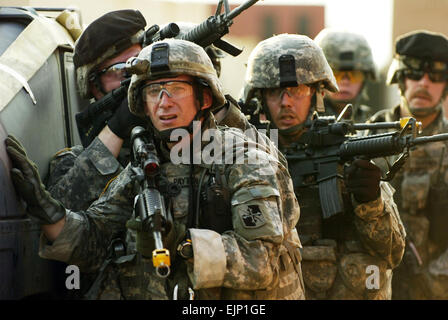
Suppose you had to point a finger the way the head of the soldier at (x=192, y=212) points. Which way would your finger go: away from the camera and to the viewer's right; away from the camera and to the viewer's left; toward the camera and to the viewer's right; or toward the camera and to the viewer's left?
toward the camera and to the viewer's left

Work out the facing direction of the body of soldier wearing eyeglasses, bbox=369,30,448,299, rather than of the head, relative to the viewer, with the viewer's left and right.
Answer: facing the viewer

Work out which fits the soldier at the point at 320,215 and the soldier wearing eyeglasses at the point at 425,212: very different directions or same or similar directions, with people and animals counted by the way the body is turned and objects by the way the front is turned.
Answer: same or similar directions

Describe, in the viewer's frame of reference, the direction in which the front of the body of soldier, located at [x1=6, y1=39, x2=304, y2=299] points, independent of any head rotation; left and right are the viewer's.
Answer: facing the viewer and to the left of the viewer

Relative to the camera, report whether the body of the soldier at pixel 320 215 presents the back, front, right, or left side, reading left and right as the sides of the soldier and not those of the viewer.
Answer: front

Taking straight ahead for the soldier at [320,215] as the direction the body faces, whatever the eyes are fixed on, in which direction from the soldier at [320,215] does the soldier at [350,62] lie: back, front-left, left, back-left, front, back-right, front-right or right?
back

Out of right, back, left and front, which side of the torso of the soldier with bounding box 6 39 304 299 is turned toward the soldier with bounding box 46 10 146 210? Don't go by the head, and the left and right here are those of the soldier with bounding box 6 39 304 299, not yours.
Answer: right

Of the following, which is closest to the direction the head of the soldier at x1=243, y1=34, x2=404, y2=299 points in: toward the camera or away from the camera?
toward the camera

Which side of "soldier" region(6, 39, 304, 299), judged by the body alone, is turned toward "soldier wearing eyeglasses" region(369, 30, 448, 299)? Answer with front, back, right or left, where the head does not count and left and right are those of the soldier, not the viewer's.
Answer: back

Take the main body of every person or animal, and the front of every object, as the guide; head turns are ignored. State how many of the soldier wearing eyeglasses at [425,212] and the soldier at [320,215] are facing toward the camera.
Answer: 2

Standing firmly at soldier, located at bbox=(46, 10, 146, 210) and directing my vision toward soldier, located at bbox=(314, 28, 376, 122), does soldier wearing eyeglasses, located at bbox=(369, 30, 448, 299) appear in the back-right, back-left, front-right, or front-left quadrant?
front-right

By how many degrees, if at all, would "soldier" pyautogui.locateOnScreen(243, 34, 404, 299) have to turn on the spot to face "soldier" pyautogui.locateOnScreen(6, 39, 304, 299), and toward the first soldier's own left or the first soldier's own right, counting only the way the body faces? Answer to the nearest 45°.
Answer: approximately 45° to the first soldier's own right

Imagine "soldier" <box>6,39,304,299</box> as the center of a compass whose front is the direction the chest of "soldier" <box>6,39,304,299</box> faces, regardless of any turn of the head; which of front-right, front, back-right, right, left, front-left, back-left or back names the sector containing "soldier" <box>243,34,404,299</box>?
back
